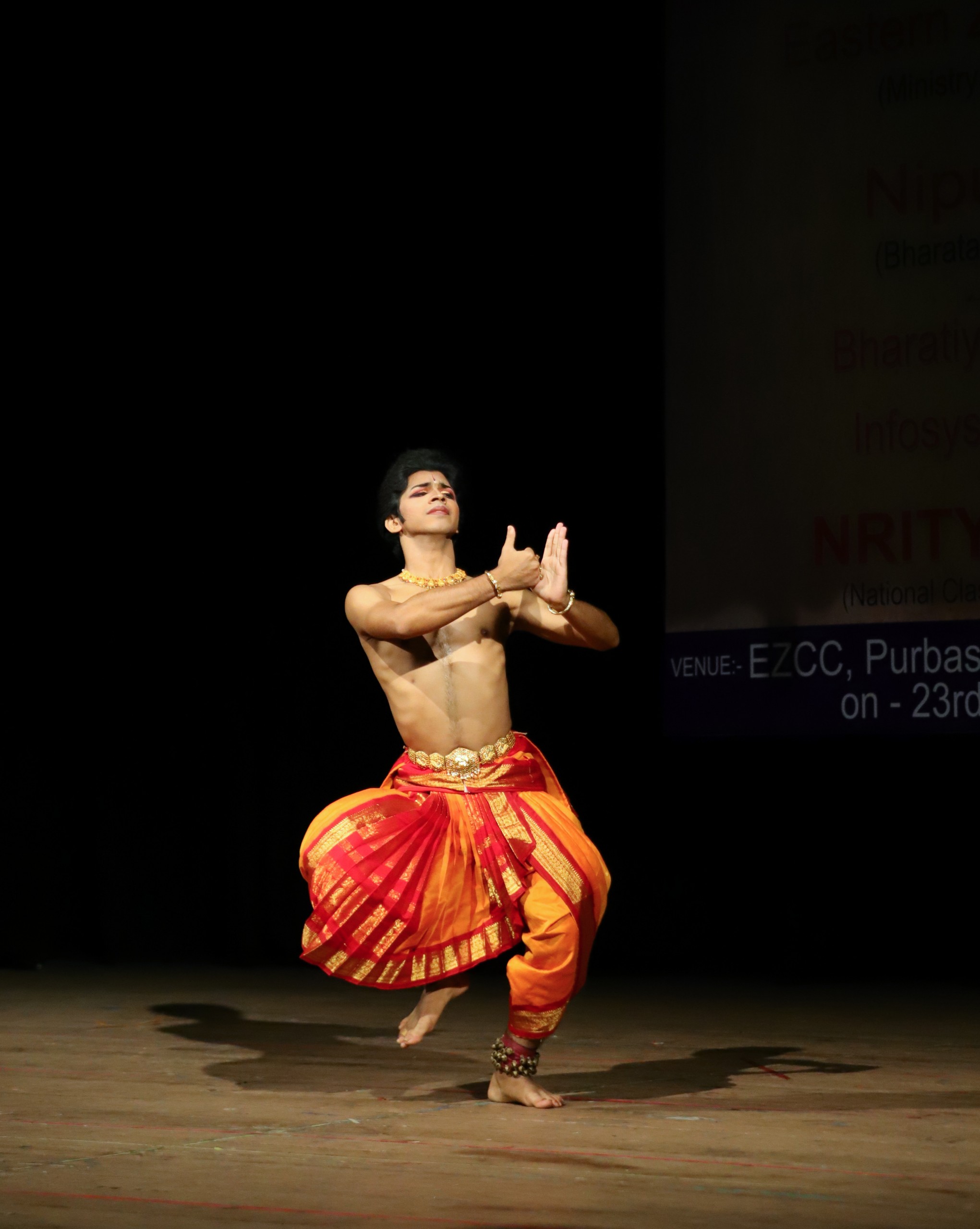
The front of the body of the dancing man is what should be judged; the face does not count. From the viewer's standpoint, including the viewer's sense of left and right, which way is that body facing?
facing the viewer

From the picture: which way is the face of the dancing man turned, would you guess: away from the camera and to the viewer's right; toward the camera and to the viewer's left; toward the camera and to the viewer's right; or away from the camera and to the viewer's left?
toward the camera and to the viewer's right
